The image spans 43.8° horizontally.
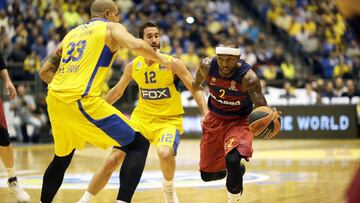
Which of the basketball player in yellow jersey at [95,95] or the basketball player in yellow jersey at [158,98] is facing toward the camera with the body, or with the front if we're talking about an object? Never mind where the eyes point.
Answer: the basketball player in yellow jersey at [158,98]

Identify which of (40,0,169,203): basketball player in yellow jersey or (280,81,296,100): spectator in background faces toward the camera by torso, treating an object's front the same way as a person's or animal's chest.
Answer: the spectator in background

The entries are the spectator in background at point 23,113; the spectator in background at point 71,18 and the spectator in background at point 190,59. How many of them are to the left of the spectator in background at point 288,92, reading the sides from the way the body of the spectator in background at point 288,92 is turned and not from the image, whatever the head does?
0

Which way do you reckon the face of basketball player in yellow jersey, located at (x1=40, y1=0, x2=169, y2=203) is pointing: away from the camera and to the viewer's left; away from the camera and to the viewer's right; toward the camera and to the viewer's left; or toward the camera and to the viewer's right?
away from the camera and to the viewer's right

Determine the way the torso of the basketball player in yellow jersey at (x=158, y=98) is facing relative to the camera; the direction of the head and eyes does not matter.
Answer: toward the camera

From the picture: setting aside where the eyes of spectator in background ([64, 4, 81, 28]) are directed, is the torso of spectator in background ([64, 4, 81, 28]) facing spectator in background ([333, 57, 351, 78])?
no

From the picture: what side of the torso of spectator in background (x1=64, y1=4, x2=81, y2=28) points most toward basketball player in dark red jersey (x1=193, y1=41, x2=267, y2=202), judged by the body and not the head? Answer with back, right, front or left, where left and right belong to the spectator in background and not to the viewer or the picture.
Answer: front

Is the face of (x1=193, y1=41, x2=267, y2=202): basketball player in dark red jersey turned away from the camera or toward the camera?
toward the camera

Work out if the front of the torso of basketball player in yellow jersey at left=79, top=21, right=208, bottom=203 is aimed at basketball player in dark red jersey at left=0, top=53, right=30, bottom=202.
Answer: no

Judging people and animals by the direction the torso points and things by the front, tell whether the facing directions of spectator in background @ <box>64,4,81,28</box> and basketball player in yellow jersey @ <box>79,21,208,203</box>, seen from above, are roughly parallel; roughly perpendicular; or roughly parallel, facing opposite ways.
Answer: roughly parallel

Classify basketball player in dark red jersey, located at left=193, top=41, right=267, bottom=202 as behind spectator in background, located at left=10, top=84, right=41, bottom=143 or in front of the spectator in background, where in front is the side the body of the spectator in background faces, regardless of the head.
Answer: in front

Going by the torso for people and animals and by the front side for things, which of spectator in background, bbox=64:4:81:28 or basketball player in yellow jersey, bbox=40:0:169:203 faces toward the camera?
the spectator in background

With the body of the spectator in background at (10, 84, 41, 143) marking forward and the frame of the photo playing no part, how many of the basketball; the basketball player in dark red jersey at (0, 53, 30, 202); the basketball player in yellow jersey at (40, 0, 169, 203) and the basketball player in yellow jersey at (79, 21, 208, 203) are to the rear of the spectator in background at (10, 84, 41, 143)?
0

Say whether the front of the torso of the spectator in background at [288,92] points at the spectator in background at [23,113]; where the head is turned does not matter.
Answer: no

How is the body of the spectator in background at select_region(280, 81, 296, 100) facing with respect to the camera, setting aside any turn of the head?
toward the camera

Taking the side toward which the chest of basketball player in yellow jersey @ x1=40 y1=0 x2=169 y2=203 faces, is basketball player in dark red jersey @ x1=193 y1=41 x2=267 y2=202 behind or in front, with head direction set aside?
in front

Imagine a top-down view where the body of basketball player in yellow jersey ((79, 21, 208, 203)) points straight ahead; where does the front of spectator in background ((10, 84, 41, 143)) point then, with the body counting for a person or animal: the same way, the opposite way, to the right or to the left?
the same way

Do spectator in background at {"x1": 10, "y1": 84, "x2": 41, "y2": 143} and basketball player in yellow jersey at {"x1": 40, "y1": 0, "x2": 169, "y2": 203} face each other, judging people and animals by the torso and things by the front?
no
